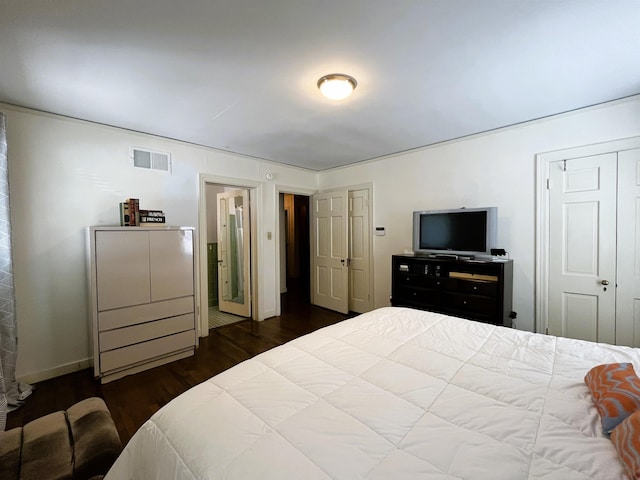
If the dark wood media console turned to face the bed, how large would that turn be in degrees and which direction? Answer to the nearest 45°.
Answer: approximately 45° to its left

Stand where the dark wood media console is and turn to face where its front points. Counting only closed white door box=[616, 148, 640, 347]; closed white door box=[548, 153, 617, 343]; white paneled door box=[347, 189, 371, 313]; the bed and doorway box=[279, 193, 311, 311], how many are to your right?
2

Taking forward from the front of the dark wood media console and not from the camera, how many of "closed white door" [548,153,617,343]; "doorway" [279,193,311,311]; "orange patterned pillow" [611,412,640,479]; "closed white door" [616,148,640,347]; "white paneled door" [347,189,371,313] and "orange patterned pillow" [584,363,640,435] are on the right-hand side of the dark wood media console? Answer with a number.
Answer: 2

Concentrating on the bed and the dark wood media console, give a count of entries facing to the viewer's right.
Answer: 0

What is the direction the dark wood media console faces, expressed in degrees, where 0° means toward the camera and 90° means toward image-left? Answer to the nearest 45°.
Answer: approximately 45°

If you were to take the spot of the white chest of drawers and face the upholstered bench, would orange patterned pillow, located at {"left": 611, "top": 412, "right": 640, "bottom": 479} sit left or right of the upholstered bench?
left

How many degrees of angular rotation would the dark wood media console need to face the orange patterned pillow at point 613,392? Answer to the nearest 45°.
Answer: approximately 45° to its left

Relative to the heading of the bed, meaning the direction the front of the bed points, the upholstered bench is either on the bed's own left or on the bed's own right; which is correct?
on the bed's own left

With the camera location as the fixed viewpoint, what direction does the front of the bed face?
facing away from the viewer and to the left of the viewer

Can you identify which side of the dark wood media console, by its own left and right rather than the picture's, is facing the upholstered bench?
front

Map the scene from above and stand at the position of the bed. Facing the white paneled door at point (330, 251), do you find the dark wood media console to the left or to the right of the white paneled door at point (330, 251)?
right

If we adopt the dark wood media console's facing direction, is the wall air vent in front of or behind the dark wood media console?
in front

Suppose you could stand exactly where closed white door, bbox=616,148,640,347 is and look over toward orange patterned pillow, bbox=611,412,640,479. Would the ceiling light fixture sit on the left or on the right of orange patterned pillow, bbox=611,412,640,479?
right

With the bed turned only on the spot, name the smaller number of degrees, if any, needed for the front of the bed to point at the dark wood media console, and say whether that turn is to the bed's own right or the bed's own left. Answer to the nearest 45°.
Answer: approximately 45° to the bed's own right
